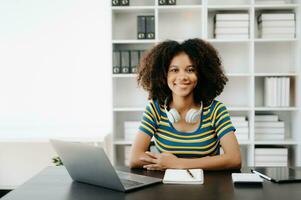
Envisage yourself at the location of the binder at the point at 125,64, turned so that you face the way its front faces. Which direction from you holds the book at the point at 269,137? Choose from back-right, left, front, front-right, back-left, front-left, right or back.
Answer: left

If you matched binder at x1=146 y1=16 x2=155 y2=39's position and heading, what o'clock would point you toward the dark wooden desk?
The dark wooden desk is roughly at 12 o'clock from the binder.

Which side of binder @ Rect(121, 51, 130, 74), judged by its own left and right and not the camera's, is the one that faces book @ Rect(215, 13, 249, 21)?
left

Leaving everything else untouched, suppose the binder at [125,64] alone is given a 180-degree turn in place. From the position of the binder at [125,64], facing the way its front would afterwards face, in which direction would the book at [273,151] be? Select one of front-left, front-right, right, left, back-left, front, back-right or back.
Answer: right

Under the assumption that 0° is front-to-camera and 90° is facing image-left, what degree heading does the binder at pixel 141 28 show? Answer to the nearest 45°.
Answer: approximately 0°

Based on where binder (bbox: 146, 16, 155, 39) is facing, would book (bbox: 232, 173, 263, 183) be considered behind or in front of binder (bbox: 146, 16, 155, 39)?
in front

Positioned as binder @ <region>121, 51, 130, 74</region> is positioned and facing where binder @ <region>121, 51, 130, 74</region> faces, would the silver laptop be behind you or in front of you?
in front

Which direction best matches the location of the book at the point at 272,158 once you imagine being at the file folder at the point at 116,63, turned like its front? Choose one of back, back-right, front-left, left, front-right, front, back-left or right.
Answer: left

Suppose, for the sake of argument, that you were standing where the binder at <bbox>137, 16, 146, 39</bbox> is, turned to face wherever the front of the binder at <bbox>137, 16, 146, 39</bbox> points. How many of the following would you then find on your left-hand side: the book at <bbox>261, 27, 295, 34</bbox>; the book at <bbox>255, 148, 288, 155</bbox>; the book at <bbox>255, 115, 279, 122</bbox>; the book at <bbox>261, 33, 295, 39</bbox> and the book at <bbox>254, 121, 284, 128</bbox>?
5

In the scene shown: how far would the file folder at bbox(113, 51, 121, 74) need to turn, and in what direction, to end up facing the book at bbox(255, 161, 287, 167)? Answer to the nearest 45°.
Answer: approximately 90° to its left
